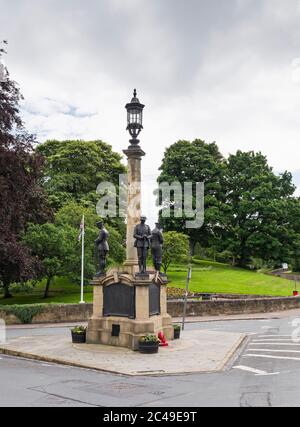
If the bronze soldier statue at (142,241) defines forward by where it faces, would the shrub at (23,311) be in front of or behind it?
behind

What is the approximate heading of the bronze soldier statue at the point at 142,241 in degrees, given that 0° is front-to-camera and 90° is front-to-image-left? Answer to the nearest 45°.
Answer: approximately 0°

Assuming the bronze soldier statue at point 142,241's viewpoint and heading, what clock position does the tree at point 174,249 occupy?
The tree is roughly at 6 o'clock from the bronze soldier statue.

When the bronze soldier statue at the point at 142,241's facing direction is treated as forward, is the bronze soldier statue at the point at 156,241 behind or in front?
behind
